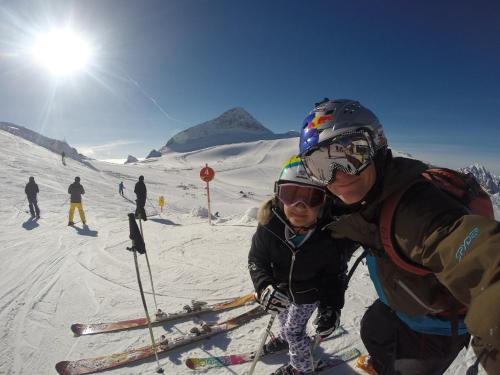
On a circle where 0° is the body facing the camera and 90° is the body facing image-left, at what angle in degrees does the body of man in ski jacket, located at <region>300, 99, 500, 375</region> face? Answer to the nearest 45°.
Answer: approximately 45°

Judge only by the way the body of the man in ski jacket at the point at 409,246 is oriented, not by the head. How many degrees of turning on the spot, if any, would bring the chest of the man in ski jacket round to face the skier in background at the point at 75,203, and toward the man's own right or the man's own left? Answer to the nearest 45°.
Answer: approximately 90° to the man's own right

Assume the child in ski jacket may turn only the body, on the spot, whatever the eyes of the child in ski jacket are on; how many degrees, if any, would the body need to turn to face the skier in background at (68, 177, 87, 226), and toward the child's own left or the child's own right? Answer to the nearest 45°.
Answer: approximately 135° to the child's own right

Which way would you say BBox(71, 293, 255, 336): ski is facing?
to the viewer's left

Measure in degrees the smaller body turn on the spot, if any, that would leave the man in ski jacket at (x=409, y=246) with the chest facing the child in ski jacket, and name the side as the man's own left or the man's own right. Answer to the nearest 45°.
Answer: approximately 90° to the man's own right

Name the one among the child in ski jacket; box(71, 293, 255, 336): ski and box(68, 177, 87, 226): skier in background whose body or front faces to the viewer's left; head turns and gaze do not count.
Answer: the ski

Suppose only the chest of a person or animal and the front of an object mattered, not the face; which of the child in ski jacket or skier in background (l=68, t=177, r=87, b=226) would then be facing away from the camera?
the skier in background

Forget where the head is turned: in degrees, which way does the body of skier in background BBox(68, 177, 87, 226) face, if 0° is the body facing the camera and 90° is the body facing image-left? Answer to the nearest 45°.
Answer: approximately 180°

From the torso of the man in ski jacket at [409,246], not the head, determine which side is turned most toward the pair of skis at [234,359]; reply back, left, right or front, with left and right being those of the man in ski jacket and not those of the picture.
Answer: right

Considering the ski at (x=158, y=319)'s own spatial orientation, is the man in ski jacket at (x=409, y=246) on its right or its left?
on its left

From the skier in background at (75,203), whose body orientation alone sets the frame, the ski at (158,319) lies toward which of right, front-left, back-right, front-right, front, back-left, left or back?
back

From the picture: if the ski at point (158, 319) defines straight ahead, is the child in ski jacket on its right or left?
on its left
